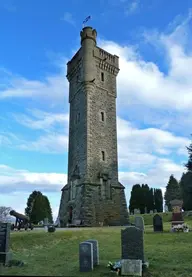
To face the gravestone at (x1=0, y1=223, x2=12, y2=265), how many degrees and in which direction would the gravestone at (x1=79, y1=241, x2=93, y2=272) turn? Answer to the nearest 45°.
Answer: approximately 135° to its right

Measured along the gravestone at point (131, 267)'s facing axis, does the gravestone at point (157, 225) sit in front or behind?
behind

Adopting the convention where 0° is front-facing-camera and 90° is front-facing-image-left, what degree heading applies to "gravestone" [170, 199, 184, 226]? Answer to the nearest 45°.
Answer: approximately 0°

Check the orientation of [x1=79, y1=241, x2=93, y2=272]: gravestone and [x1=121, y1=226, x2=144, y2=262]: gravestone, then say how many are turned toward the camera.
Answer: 2

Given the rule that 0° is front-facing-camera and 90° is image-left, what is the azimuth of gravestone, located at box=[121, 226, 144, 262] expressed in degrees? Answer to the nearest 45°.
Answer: approximately 0°

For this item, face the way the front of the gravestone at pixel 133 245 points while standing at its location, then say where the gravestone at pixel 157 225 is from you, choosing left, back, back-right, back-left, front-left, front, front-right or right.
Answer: back

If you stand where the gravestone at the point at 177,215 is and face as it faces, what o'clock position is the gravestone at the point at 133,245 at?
the gravestone at the point at 133,245 is roughly at 12 o'clock from the gravestone at the point at 177,215.

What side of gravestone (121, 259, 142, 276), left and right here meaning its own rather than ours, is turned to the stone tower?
back

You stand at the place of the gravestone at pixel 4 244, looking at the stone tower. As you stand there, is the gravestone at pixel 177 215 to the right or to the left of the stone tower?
right
